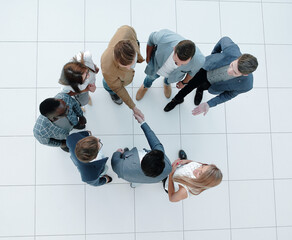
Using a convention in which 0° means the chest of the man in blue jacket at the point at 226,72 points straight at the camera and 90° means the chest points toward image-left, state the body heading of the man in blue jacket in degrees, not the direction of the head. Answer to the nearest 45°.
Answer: approximately 45°

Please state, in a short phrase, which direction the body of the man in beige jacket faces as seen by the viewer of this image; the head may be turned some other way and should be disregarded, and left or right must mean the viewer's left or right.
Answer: facing the viewer and to the right of the viewer

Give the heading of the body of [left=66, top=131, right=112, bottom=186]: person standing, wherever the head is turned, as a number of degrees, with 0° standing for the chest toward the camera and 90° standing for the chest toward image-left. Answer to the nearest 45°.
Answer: approximately 225°

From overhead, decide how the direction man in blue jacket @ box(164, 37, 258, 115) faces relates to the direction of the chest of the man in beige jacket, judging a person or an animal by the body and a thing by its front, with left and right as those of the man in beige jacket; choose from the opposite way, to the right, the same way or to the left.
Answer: to the right

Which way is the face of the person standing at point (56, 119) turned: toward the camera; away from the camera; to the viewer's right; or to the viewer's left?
to the viewer's right

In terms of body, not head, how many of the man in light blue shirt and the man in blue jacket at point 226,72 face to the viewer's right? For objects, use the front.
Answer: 0

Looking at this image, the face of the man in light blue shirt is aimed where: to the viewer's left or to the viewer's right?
to the viewer's left
